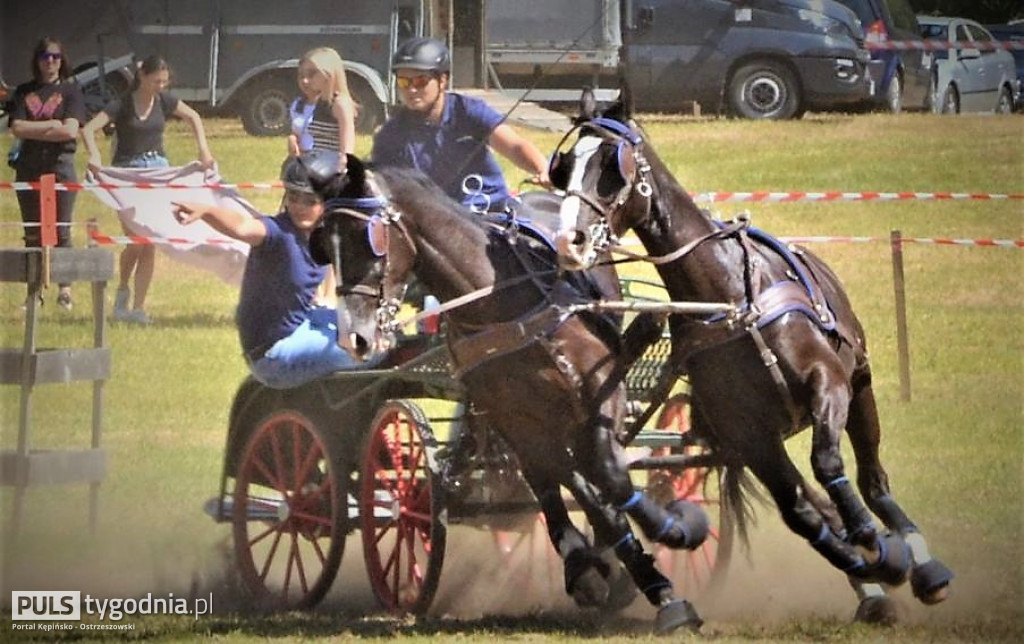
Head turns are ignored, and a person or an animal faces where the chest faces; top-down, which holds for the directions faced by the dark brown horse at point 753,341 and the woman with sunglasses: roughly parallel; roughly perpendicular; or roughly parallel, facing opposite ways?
roughly perpendicular

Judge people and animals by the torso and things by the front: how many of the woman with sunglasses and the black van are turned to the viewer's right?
1

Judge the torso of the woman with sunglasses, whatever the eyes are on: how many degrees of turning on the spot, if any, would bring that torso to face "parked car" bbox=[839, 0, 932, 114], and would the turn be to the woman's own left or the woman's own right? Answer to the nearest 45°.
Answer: approximately 90° to the woman's own left

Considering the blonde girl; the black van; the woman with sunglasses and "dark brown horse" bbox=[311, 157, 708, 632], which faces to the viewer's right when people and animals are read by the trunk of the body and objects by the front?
the black van

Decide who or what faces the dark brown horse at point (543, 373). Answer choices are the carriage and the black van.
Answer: the carriage

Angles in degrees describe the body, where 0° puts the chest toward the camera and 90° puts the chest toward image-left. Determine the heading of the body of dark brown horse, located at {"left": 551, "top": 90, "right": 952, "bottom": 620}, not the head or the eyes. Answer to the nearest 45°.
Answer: approximately 45°

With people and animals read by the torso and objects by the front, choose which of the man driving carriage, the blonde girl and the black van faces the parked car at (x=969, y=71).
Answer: the black van

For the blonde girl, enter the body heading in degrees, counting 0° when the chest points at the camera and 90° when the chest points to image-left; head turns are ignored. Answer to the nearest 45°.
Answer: approximately 45°

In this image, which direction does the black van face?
to the viewer's right

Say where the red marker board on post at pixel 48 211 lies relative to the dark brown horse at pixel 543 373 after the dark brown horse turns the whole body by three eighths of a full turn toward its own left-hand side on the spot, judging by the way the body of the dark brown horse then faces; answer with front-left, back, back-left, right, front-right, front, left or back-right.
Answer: back-left
